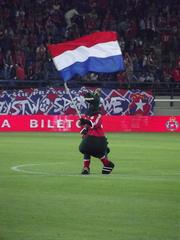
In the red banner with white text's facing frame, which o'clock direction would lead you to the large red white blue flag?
The large red white blue flag is roughly at 12 o'clock from the red banner with white text.

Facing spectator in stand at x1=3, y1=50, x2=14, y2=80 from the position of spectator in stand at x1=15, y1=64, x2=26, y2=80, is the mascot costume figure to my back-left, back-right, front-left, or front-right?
back-left

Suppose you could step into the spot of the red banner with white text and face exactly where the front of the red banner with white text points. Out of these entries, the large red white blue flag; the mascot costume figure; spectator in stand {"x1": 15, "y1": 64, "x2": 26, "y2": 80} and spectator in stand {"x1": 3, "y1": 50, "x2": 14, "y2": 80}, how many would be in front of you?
2

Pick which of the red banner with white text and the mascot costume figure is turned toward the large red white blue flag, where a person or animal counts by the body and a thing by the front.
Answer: the red banner with white text

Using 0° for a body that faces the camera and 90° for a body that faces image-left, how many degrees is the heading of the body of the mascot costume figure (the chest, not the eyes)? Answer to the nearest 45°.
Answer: approximately 45°

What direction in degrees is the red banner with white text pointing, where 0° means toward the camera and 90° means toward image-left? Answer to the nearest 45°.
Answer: approximately 0°

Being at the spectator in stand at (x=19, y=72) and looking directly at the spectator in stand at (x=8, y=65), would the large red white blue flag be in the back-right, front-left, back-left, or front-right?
back-left

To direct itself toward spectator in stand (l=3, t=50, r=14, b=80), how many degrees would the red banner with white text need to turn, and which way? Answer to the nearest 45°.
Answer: approximately 135° to its right

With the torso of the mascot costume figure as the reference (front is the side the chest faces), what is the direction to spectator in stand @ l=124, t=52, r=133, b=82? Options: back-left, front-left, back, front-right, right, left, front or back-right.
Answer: back-right

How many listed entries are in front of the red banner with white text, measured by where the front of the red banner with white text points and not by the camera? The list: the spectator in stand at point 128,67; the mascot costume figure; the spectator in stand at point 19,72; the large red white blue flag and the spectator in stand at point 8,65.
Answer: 2
